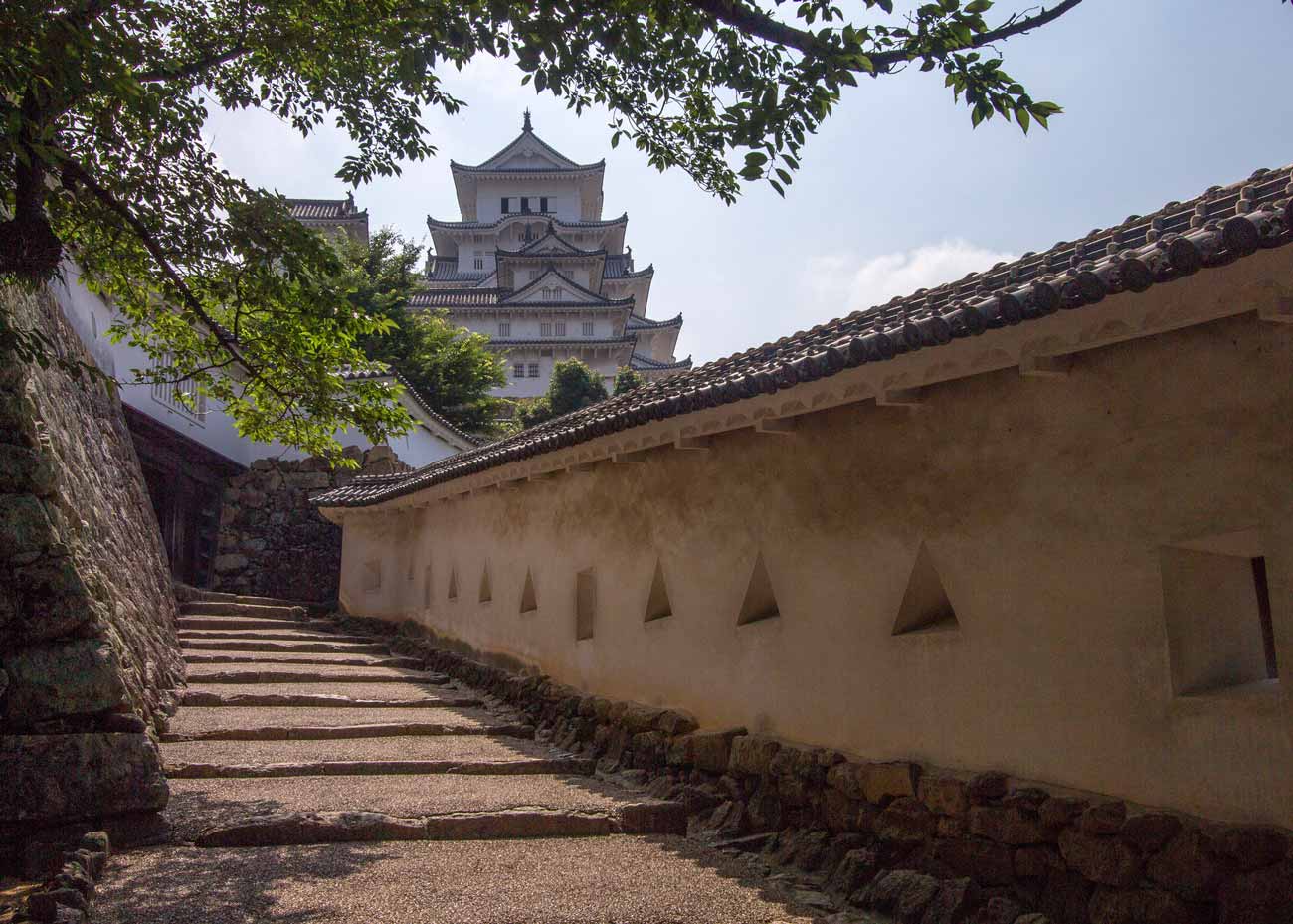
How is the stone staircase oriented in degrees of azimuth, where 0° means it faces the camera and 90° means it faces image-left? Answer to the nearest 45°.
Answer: approximately 0°

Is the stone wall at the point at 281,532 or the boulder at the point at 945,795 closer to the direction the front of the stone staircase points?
the boulder

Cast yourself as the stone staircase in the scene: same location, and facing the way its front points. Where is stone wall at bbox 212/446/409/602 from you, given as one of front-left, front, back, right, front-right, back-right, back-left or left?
back

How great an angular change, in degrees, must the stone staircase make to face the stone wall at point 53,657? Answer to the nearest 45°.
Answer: approximately 90° to its right

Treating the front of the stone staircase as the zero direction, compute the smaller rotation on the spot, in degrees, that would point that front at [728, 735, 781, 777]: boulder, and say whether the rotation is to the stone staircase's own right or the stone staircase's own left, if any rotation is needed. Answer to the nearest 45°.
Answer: approximately 90° to the stone staircase's own left

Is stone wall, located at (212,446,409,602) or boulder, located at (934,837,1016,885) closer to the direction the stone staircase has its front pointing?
the boulder

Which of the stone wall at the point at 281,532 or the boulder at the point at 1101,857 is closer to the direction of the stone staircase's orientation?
the boulder

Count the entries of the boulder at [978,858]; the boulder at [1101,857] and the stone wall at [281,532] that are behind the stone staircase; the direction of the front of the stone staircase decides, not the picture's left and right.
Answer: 1

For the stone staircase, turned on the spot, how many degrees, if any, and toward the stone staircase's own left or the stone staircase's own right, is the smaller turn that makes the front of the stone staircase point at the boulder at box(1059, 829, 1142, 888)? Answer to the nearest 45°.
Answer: approximately 45° to the stone staircase's own left

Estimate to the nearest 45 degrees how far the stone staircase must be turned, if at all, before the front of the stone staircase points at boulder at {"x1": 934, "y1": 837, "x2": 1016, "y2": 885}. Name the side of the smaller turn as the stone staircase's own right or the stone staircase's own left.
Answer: approximately 45° to the stone staircase's own left

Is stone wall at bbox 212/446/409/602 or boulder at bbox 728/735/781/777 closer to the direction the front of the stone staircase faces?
the boulder

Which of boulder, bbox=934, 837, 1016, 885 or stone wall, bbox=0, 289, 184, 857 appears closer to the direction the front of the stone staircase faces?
the boulder

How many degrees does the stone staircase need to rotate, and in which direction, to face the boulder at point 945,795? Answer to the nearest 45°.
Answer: approximately 45° to its left
